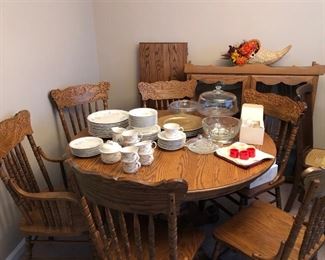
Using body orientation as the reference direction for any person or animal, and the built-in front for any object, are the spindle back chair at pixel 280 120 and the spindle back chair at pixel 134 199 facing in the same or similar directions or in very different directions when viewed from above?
very different directions

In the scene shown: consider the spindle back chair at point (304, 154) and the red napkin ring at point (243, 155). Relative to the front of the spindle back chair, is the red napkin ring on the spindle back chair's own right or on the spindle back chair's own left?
on the spindle back chair's own right

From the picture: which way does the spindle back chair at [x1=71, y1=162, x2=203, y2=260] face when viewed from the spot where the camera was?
facing away from the viewer and to the right of the viewer

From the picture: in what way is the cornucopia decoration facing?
to the viewer's left

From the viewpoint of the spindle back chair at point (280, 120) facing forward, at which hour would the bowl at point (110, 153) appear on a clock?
The bowl is roughly at 12 o'clock from the spindle back chair.
